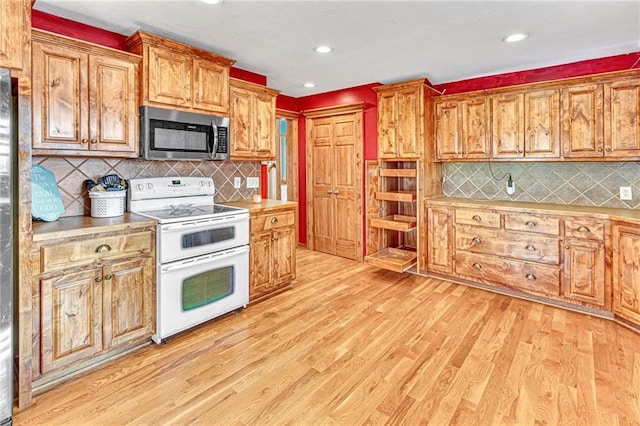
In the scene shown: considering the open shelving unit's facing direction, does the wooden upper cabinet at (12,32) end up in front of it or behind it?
in front

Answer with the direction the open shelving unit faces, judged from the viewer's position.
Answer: facing the viewer and to the left of the viewer

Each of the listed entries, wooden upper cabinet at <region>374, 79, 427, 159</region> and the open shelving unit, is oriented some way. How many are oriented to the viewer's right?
0

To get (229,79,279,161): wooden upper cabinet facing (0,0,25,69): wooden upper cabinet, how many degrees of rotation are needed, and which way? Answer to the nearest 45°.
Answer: approximately 90° to its right

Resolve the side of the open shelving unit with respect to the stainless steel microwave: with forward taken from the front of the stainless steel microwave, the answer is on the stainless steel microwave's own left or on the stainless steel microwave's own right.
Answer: on the stainless steel microwave's own left

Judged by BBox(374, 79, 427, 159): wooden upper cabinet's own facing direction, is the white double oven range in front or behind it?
in front

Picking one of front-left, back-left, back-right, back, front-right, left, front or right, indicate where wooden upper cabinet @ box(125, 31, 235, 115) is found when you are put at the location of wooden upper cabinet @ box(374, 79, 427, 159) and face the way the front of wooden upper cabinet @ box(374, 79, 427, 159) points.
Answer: front

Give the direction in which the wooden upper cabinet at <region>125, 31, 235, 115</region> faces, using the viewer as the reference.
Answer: facing the viewer and to the right of the viewer

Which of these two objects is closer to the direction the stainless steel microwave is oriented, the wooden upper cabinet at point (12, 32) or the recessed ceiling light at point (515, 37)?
the recessed ceiling light

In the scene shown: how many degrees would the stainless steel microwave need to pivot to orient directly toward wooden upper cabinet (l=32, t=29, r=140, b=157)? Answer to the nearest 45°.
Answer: approximately 90° to its right
